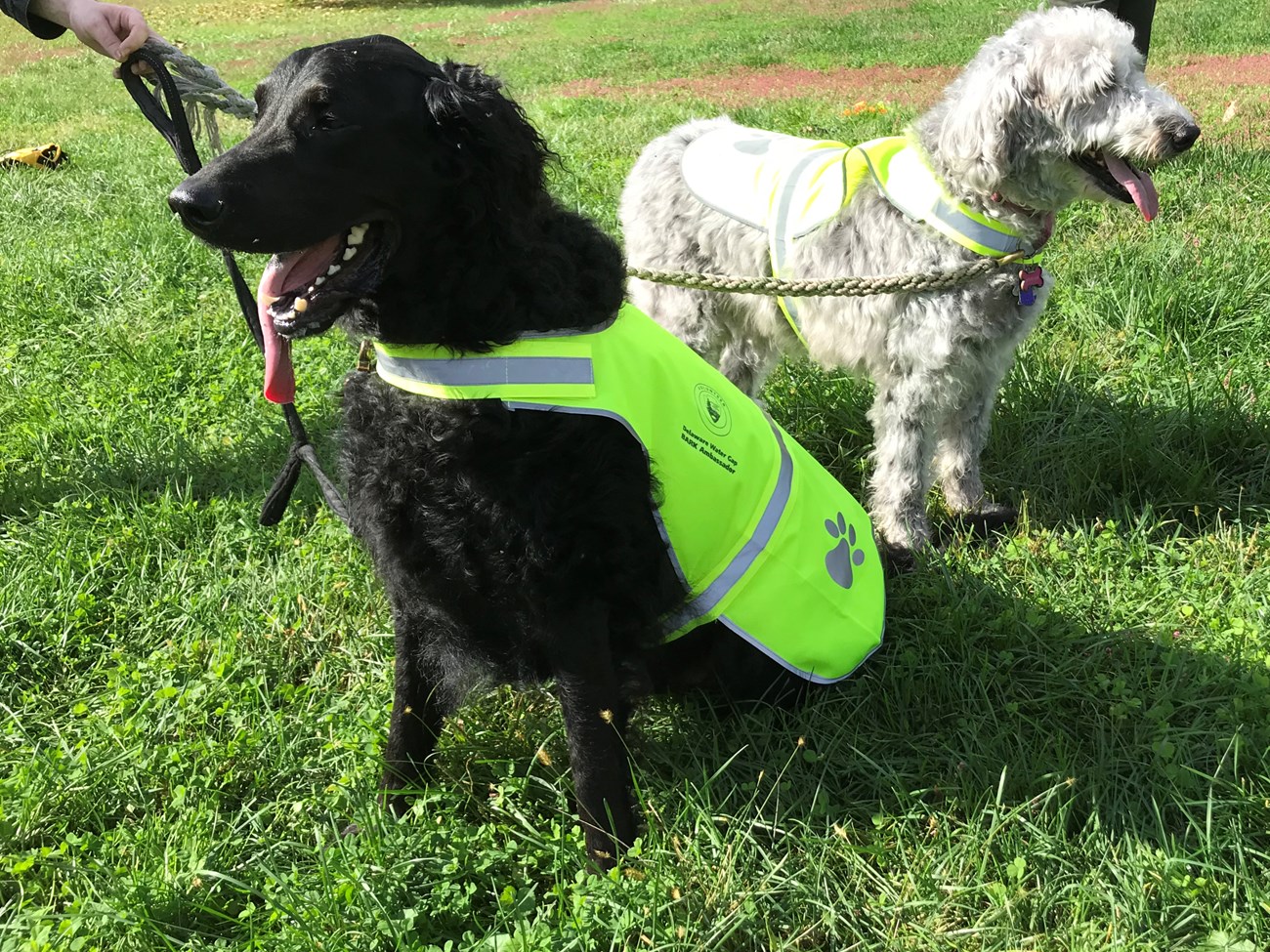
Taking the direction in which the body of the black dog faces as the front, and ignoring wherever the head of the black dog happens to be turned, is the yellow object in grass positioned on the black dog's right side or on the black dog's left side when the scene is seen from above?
on the black dog's right side

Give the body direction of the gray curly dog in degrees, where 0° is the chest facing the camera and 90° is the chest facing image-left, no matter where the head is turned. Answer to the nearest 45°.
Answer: approximately 270°

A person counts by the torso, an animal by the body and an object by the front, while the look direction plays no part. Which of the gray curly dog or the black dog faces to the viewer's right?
the gray curly dog

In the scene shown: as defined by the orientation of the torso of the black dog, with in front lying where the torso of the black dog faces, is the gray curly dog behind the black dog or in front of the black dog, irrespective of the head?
behind
